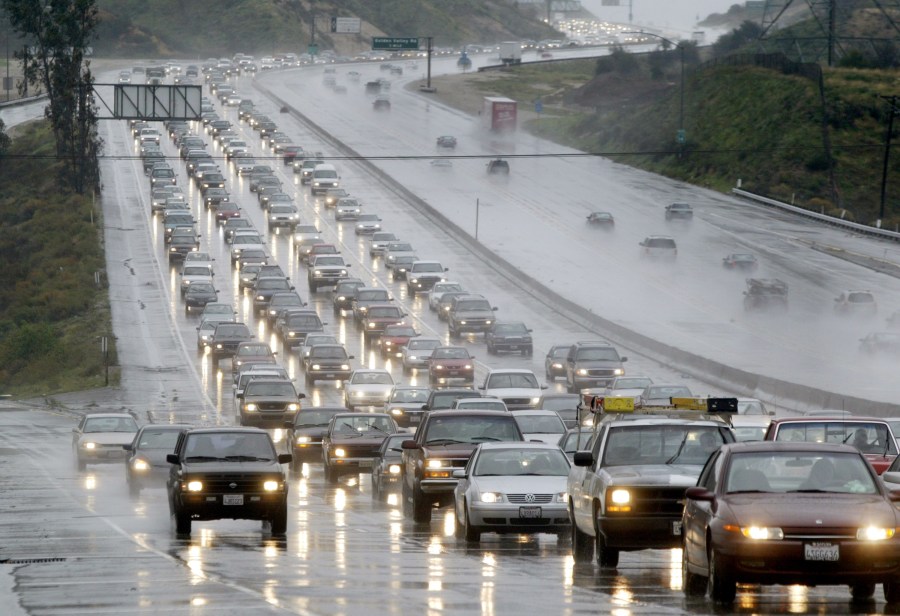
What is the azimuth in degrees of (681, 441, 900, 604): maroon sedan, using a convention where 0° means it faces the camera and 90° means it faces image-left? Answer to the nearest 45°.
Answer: approximately 0°

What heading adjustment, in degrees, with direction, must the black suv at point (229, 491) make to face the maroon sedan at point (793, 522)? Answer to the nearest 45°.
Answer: approximately 45° to its left

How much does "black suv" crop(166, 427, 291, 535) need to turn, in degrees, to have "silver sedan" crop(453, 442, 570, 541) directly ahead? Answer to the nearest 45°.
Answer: approximately 45° to its left

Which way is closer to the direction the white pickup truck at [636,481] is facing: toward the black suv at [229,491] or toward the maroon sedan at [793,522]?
the maroon sedan

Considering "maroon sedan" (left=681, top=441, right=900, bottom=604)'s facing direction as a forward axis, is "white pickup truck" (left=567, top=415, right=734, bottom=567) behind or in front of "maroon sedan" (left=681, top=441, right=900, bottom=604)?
behind

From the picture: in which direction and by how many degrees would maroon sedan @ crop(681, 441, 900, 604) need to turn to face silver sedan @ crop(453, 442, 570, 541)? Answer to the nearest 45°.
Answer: approximately 135° to its right

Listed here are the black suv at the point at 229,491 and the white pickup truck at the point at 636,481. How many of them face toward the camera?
2

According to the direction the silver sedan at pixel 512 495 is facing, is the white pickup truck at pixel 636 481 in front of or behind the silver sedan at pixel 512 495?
in front
